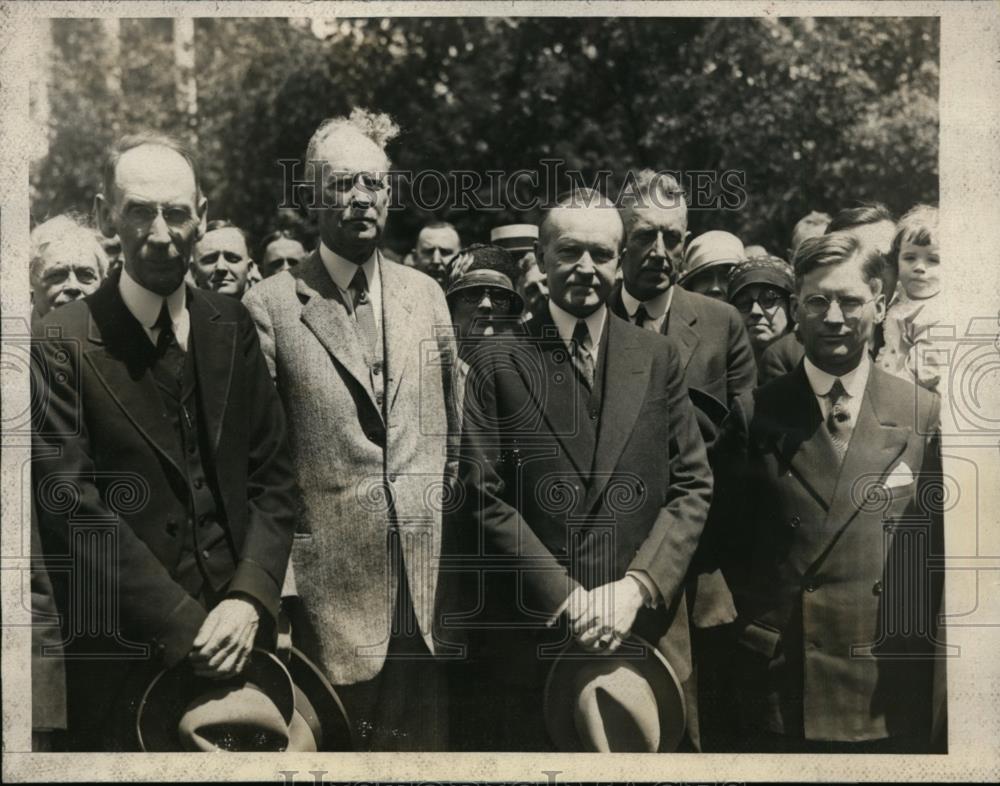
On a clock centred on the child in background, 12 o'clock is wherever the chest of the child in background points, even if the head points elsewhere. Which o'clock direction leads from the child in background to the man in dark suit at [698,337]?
The man in dark suit is roughly at 2 o'clock from the child in background.

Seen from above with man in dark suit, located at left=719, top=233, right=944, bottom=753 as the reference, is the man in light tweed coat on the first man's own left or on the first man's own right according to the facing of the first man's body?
on the first man's own right

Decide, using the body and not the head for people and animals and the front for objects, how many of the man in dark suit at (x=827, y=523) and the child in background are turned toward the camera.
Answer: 2

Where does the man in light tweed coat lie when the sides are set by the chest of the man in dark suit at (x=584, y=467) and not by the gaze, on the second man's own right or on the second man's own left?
on the second man's own right

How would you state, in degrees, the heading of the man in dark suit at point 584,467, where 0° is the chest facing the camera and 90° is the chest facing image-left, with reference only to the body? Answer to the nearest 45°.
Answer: approximately 0°

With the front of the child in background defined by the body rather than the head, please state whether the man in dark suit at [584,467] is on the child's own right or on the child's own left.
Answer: on the child's own right

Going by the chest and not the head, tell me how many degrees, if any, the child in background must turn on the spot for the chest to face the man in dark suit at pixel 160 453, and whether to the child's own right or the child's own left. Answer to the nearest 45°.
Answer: approximately 45° to the child's own right

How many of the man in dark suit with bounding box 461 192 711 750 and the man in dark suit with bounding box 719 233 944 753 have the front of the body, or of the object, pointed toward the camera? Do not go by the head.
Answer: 2

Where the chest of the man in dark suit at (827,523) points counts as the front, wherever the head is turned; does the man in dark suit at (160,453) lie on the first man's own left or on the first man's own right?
on the first man's own right
